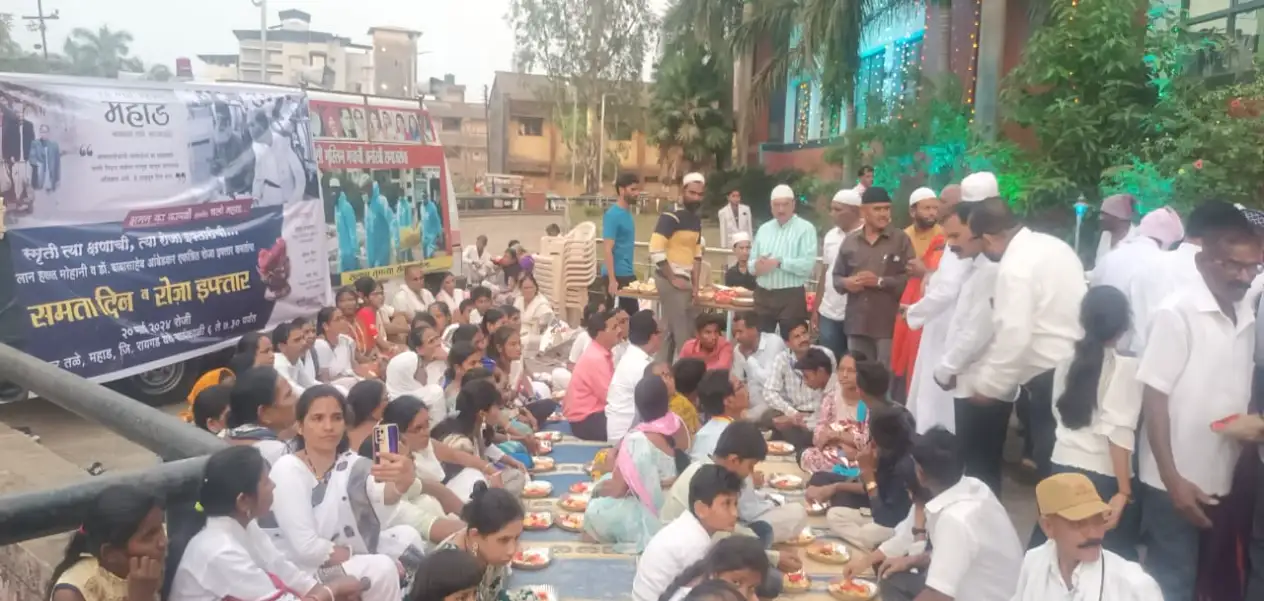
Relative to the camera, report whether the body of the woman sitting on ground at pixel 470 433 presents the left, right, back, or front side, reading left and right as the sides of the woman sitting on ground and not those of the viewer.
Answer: right

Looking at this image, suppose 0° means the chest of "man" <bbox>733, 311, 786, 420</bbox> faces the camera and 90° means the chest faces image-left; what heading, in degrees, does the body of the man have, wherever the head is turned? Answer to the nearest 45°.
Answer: approximately 45°

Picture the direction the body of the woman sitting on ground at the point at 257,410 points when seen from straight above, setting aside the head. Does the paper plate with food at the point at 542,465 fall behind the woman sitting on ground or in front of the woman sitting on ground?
in front

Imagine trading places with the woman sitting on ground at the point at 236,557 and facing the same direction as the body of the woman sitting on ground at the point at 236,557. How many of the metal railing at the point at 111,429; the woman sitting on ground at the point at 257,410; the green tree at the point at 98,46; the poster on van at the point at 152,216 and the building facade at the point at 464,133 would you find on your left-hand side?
4

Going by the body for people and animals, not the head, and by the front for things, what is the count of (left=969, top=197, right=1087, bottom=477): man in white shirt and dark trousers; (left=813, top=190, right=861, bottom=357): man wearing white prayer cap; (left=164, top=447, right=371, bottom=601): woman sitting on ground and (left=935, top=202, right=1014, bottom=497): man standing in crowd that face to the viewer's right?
1

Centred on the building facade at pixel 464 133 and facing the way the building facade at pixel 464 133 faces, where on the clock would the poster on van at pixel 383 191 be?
The poster on van is roughly at 12 o'clock from the building facade.

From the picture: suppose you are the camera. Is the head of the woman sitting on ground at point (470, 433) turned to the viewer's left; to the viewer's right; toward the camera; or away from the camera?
to the viewer's right

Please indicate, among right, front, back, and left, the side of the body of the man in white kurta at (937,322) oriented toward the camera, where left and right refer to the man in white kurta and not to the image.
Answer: left

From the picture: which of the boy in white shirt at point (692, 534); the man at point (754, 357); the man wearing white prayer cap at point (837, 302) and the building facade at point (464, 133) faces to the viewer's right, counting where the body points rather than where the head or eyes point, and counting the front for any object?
the boy in white shirt

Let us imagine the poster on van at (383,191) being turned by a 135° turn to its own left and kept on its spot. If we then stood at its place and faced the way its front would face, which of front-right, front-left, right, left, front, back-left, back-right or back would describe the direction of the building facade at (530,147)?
front

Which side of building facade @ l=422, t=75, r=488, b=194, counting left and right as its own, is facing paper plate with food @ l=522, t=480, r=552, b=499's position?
front

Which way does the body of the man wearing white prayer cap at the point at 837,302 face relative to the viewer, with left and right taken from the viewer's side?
facing the viewer and to the left of the viewer

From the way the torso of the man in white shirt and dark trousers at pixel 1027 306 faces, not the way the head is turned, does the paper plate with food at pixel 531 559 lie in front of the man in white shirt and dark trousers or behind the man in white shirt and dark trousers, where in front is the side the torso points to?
in front

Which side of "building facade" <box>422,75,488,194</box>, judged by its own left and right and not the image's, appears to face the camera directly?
front

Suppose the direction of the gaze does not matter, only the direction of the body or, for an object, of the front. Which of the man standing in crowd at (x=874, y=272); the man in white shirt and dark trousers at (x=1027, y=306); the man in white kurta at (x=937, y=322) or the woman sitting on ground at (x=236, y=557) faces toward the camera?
the man standing in crowd
